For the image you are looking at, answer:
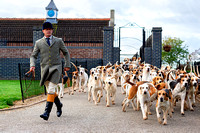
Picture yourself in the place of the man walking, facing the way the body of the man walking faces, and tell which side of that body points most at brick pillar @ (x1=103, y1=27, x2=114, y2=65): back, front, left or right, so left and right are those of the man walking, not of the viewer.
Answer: back

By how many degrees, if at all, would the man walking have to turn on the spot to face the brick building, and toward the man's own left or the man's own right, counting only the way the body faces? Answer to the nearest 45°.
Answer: approximately 180°

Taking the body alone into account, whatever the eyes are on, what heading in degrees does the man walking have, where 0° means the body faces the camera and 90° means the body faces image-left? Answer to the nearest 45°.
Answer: approximately 0°

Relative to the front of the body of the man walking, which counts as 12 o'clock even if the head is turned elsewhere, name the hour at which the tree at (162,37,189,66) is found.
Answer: The tree is roughly at 7 o'clock from the man walking.
